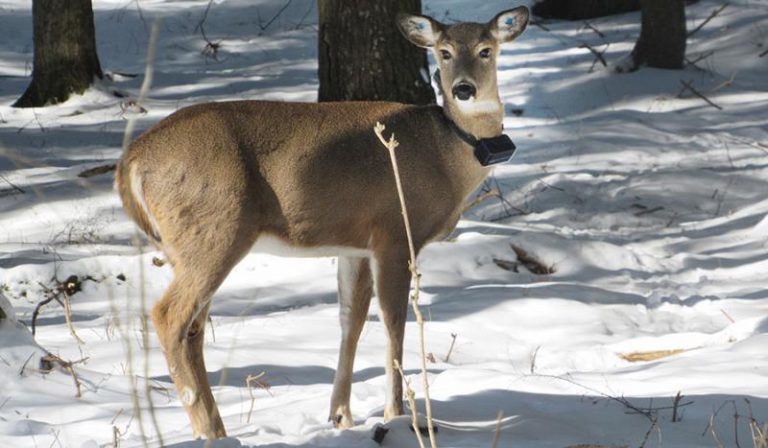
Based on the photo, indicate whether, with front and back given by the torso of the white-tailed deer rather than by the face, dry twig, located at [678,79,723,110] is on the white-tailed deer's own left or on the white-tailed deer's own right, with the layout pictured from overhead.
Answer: on the white-tailed deer's own left

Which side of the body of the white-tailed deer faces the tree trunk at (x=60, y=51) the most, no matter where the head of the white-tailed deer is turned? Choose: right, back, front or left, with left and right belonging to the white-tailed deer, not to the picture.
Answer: left

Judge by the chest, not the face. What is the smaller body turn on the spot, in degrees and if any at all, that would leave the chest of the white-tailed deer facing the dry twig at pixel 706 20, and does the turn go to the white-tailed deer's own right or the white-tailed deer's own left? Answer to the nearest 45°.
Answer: approximately 45° to the white-tailed deer's own left

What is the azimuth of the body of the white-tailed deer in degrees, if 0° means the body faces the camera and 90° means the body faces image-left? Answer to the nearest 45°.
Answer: approximately 270°

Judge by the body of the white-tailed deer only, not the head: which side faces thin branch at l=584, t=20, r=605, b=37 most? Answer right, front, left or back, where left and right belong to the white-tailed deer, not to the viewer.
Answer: left

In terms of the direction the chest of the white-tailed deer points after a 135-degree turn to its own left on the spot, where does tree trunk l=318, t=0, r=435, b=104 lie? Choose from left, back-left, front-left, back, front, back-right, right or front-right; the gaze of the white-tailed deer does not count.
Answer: front-right
